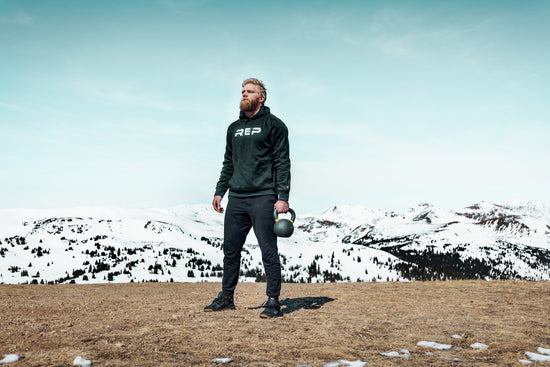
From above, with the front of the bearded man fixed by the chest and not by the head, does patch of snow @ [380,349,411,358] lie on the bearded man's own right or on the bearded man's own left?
on the bearded man's own left

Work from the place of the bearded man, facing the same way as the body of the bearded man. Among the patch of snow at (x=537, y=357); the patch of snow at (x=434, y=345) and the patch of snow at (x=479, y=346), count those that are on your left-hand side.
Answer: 3

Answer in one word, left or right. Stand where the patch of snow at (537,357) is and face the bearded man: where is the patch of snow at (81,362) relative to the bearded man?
left

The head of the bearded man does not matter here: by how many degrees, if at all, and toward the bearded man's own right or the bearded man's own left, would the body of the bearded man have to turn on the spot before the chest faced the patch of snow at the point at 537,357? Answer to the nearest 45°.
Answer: approximately 90° to the bearded man's own left

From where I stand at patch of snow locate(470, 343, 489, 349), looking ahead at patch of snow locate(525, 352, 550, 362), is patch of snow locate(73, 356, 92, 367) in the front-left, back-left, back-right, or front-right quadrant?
back-right

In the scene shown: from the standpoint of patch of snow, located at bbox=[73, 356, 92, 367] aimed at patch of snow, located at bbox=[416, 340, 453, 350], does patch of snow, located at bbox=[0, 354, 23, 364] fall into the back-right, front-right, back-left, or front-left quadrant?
back-left

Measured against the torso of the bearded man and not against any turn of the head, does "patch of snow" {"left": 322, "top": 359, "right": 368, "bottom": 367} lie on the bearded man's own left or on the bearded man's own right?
on the bearded man's own left

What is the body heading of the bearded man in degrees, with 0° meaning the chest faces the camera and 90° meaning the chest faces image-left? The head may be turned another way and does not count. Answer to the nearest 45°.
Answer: approximately 45°

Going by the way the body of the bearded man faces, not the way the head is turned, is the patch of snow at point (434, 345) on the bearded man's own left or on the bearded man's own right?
on the bearded man's own left

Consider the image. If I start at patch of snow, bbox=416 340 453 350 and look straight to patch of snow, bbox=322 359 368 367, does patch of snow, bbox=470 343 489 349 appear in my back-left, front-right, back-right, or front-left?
back-left
